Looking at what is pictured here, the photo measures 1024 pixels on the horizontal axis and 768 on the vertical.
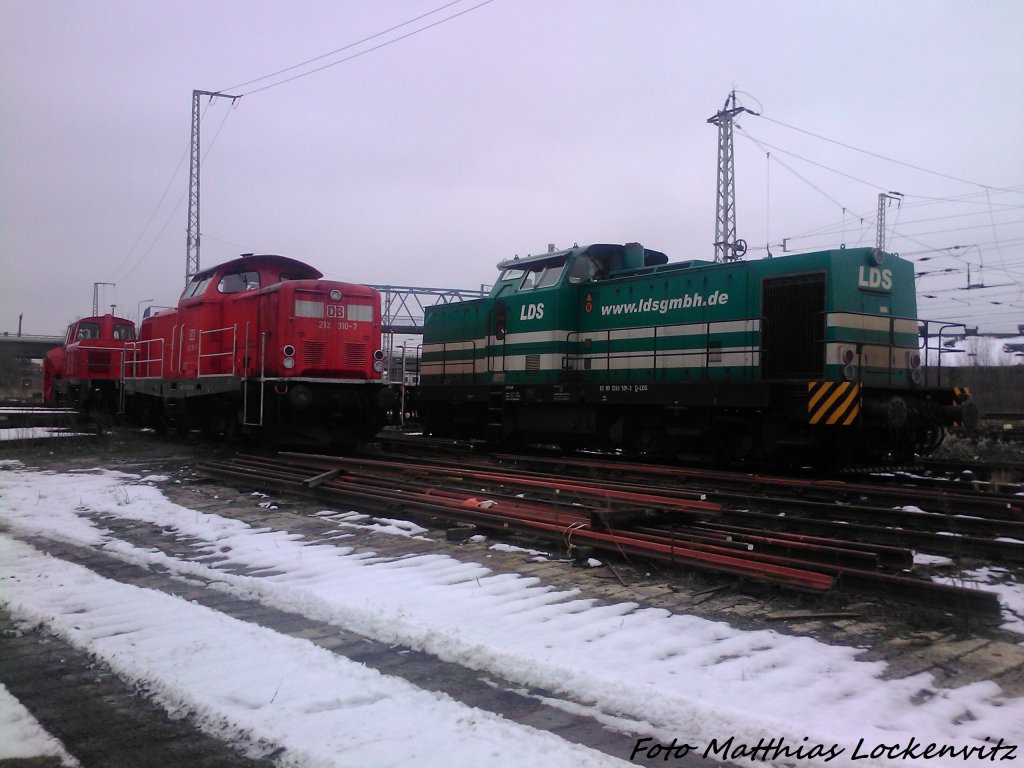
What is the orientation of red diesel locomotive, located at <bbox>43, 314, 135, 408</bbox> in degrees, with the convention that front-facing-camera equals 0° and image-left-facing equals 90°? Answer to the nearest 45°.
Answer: approximately 0°

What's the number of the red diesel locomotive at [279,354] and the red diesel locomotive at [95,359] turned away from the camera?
0

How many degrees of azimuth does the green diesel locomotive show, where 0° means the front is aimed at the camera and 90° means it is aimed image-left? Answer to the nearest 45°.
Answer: approximately 315°

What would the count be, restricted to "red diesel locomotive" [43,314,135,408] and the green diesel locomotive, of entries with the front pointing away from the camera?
0

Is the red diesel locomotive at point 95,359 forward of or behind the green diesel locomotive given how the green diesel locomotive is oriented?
behind

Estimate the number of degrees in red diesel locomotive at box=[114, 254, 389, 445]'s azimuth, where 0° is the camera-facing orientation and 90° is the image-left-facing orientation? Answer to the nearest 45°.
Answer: approximately 315°

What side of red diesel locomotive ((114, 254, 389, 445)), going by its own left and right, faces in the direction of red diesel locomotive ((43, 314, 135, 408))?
back
